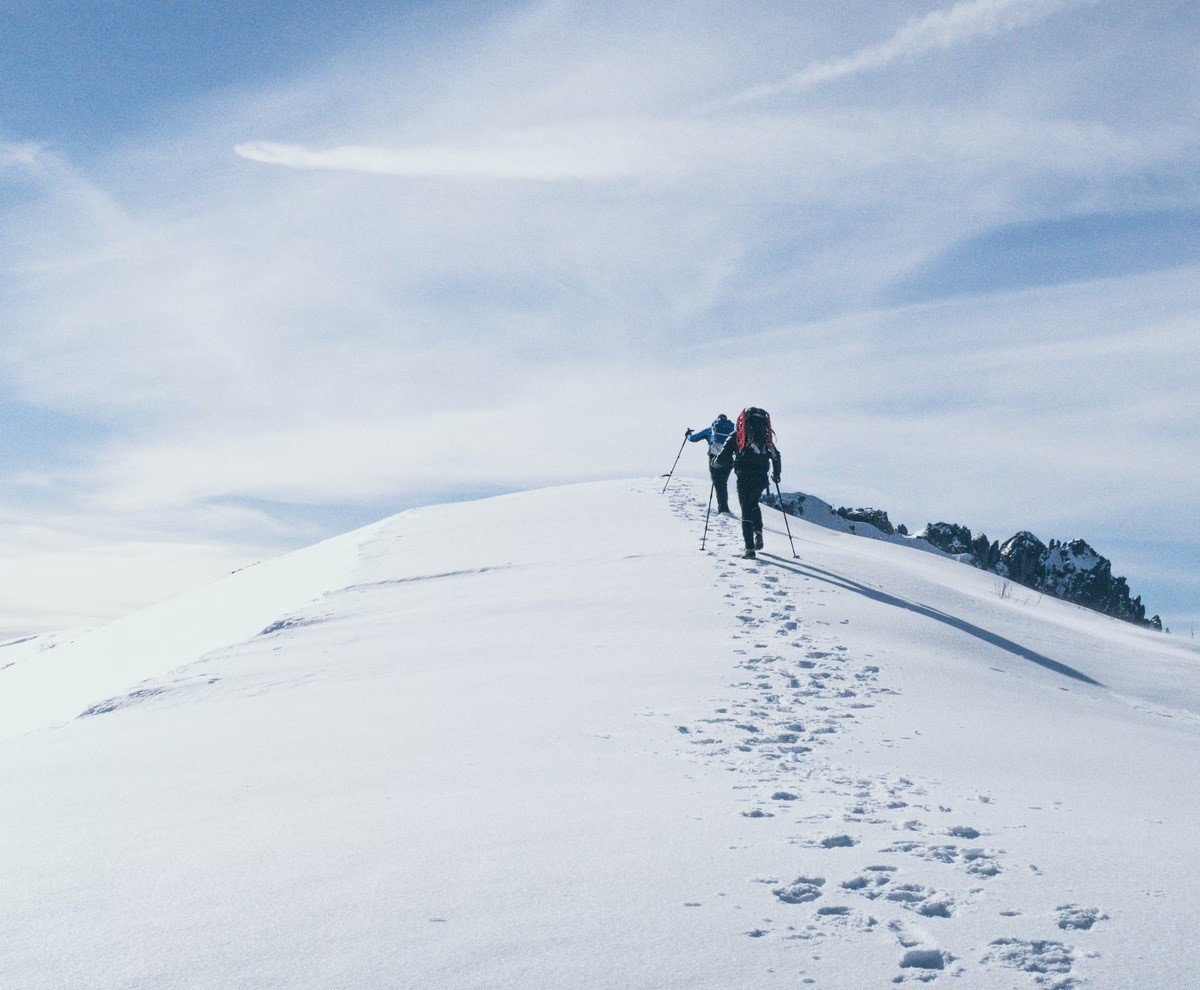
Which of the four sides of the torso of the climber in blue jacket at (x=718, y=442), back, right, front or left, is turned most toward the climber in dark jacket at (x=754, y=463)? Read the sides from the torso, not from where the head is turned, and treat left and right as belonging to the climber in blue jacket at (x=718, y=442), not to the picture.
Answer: back

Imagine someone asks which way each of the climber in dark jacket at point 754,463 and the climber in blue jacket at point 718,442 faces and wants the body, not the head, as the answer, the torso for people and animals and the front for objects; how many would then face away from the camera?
2

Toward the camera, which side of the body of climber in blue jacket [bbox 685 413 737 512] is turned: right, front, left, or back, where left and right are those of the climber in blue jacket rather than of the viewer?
back

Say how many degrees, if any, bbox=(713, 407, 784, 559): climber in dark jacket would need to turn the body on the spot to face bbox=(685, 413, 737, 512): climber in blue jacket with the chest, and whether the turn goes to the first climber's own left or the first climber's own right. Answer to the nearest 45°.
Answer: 0° — they already face them

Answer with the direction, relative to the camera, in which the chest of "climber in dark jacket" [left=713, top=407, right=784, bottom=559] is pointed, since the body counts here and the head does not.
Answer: away from the camera
